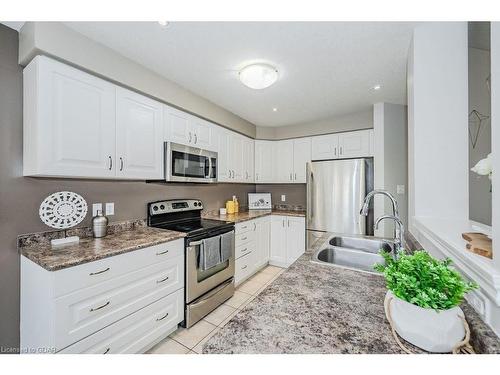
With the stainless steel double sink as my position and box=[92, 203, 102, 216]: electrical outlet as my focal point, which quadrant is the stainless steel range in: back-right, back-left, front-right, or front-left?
front-right

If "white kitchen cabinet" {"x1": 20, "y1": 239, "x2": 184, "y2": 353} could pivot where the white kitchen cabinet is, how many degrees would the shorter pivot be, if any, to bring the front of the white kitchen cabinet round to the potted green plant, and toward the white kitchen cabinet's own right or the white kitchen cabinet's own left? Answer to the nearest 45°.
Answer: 0° — it already faces it

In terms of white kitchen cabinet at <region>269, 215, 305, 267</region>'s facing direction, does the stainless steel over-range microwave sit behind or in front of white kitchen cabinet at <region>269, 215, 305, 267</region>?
in front

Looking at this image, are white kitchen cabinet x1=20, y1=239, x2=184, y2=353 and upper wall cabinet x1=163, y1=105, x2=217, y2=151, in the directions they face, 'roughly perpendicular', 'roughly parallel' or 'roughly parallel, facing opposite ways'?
roughly parallel

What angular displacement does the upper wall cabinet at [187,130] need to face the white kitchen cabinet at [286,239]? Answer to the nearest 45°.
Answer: approximately 45° to its left

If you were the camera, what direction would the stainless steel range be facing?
facing the viewer and to the right of the viewer

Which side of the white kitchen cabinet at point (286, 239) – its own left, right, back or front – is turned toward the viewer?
front

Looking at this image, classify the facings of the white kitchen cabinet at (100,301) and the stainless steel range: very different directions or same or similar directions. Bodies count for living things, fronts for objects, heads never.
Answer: same or similar directions

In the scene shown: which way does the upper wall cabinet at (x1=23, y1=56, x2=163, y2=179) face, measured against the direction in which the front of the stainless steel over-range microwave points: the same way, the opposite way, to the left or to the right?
the same way

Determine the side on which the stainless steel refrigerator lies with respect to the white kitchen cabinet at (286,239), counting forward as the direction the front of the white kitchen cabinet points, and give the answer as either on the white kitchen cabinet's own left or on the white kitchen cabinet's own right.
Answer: on the white kitchen cabinet's own left

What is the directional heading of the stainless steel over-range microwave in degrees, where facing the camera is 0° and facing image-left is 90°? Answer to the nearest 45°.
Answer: approximately 315°

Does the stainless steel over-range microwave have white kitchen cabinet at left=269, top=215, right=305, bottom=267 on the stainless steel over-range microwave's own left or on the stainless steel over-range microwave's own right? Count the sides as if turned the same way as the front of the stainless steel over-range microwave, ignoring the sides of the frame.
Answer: on the stainless steel over-range microwave's own left

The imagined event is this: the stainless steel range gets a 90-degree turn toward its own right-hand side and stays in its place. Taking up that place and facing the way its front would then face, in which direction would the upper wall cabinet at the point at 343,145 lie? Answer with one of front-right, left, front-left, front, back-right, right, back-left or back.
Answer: back-left

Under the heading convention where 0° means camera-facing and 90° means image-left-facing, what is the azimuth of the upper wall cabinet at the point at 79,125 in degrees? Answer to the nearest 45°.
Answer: approximately 315°

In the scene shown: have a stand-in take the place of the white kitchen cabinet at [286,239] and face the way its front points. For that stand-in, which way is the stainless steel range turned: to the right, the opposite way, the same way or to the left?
to the left

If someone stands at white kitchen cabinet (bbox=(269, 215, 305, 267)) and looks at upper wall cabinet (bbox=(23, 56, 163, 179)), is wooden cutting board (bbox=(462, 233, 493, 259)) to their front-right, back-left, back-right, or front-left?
front-left
